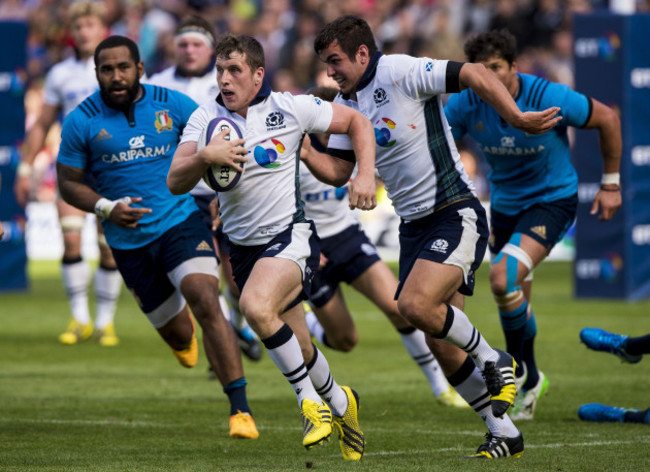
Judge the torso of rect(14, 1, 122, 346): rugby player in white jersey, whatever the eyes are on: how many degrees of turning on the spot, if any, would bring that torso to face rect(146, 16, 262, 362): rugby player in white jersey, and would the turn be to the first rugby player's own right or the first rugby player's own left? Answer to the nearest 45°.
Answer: approximately 45° to the first rugby player's own left

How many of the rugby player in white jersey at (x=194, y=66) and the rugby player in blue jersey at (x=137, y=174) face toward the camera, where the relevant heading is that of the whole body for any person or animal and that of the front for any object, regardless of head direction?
2

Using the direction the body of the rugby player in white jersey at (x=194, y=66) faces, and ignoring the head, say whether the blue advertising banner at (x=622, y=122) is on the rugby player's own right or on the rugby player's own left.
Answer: on the rugby player's own left

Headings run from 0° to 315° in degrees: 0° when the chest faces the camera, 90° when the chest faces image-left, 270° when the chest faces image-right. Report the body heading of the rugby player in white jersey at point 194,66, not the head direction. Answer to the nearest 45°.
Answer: approximately 0°

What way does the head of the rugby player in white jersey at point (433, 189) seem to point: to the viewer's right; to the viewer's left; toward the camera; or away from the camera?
to the viewer's left

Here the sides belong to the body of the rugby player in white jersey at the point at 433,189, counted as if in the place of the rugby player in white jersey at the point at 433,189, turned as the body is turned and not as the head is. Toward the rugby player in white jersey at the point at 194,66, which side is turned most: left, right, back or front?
right

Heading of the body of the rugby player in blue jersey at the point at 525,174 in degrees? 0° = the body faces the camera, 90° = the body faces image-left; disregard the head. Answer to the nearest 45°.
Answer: approximately 45°

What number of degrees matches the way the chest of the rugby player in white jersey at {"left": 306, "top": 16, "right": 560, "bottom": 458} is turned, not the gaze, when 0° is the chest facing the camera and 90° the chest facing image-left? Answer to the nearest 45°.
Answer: approximately 45°

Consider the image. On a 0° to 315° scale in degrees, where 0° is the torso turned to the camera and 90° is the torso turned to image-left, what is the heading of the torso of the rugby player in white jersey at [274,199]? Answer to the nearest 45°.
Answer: approximately 45°
